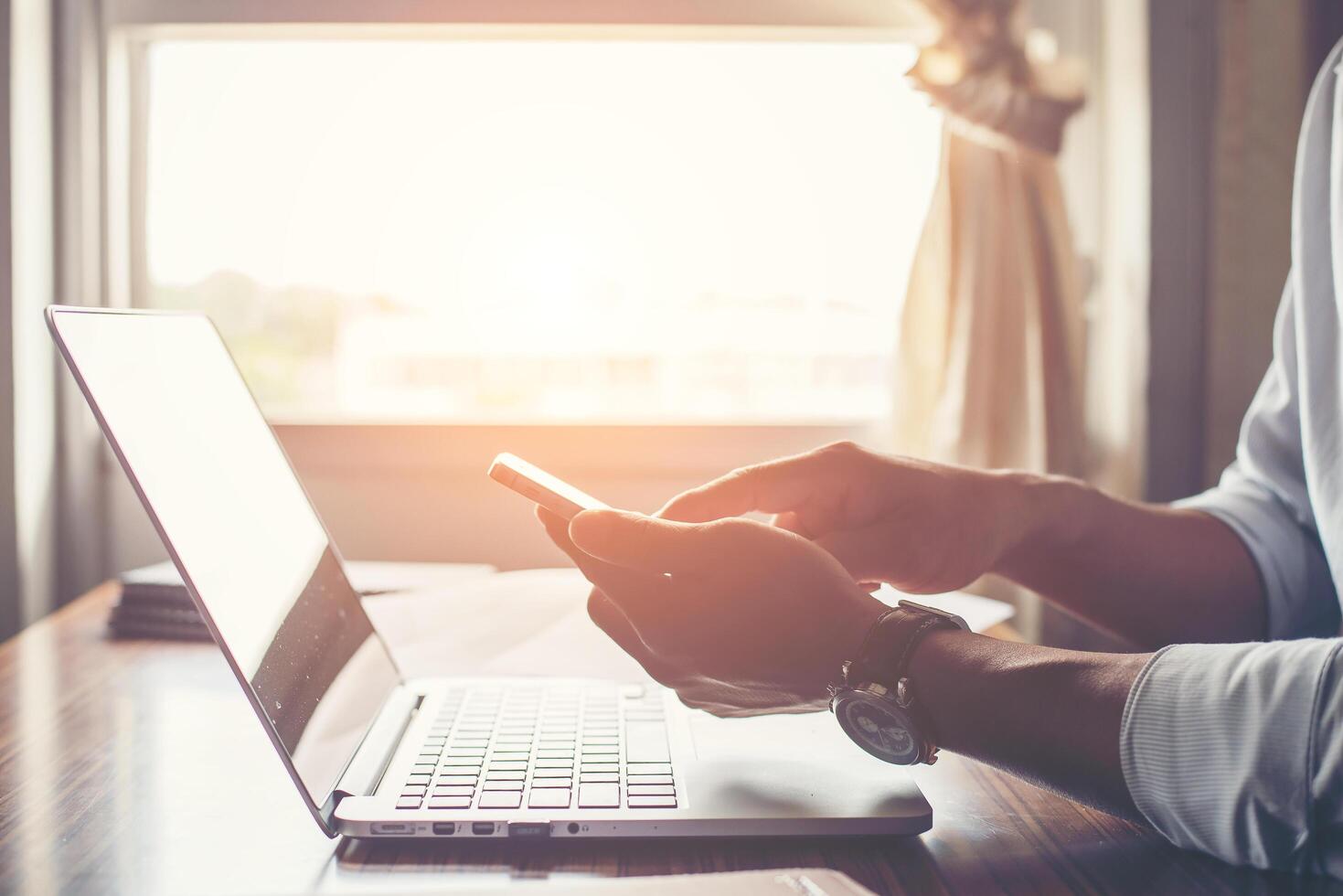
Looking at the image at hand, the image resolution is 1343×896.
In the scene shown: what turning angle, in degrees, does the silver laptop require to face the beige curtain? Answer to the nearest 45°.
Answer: approximately 45° to its left

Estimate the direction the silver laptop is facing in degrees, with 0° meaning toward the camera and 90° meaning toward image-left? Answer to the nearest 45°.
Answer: approximately 270°
